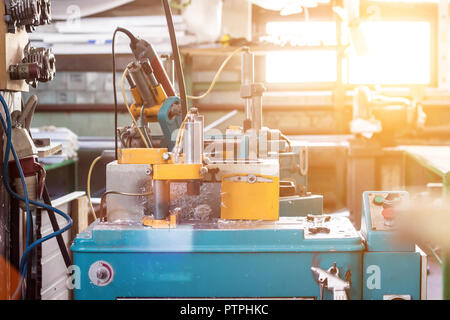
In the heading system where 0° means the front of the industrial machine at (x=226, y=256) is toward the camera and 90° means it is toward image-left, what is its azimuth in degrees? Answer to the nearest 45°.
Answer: approximately 0°
